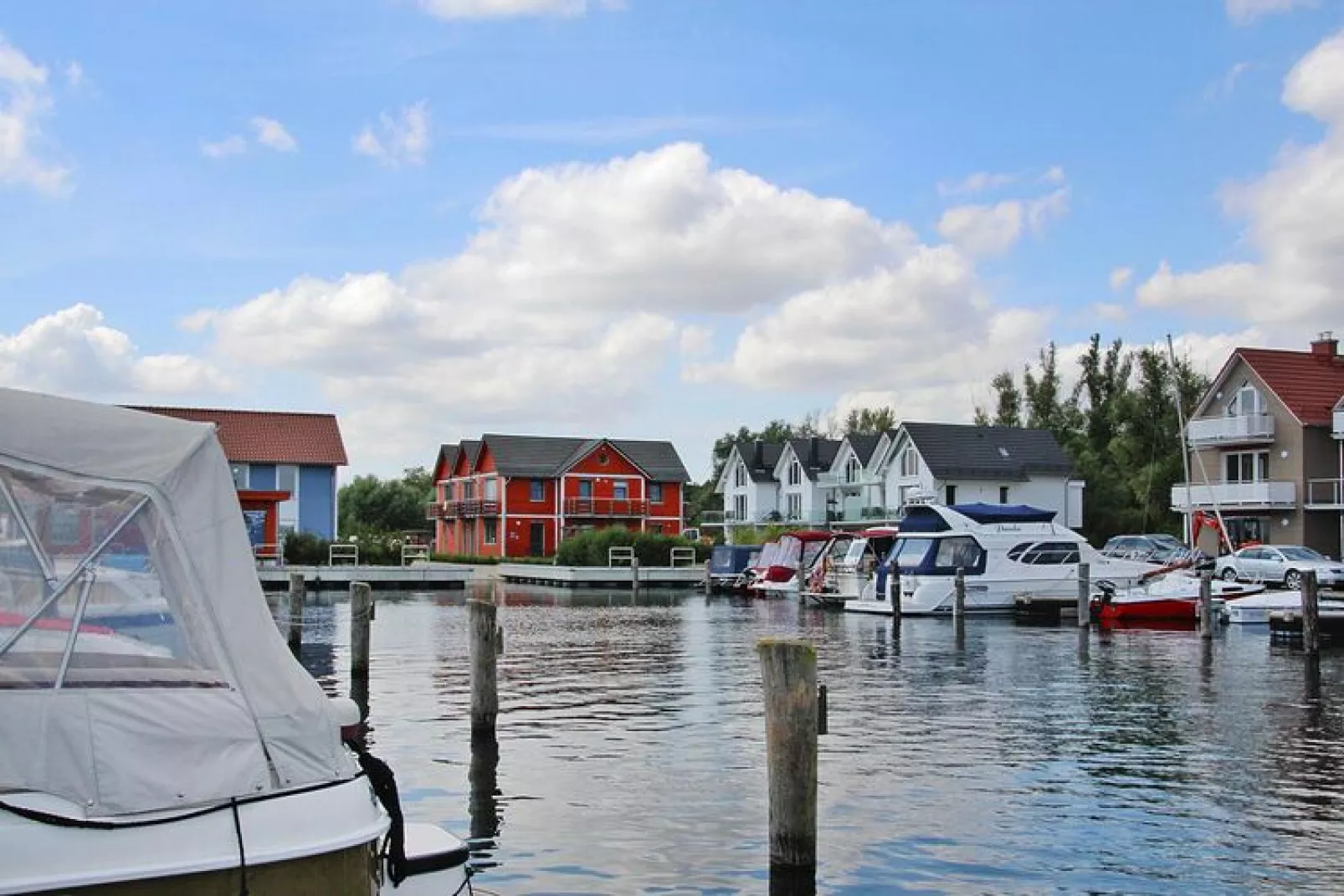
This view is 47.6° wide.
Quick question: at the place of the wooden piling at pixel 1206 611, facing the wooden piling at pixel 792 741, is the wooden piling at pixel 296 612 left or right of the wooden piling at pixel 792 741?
right

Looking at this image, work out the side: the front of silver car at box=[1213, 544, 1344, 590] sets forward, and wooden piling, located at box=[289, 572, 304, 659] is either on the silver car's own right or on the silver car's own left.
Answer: on the silver car's own right
